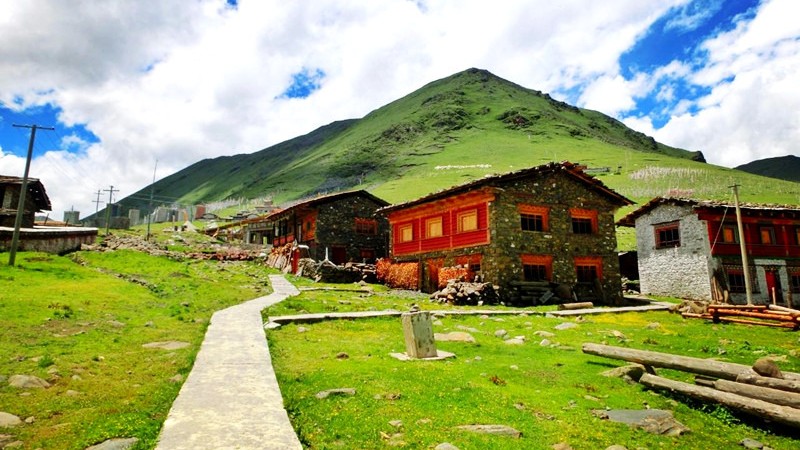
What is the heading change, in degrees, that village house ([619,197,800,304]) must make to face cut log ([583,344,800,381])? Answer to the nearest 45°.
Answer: approximately 45° to its right

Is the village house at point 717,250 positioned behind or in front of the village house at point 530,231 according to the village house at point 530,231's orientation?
behind

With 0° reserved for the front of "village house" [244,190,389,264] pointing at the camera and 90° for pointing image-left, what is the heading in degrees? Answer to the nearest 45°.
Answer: approximately 45°

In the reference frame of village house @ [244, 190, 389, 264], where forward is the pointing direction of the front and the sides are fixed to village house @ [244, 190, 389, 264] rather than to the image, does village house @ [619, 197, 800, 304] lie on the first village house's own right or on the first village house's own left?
on the first village house's own left

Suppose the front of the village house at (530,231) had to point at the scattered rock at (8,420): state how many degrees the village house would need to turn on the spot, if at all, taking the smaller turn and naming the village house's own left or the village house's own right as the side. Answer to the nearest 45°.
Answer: approximately 45° to the village house's own left

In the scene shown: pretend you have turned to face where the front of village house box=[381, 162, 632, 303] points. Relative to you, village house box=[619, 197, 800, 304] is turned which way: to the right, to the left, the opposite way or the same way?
to the left

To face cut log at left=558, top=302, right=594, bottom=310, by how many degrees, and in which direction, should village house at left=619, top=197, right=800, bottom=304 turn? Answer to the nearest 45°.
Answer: approximately 90° to its right

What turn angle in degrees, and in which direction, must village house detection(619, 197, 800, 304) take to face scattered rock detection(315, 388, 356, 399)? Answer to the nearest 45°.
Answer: approximately 45° to its right

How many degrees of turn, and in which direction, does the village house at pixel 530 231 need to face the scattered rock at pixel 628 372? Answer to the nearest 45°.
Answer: approximately 45° to its left

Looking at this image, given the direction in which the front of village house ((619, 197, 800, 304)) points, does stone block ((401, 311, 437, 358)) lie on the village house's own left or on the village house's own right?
on the village house's own right

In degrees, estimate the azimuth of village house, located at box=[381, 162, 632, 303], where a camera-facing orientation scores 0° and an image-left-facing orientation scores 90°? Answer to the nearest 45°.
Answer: approximately 45°
